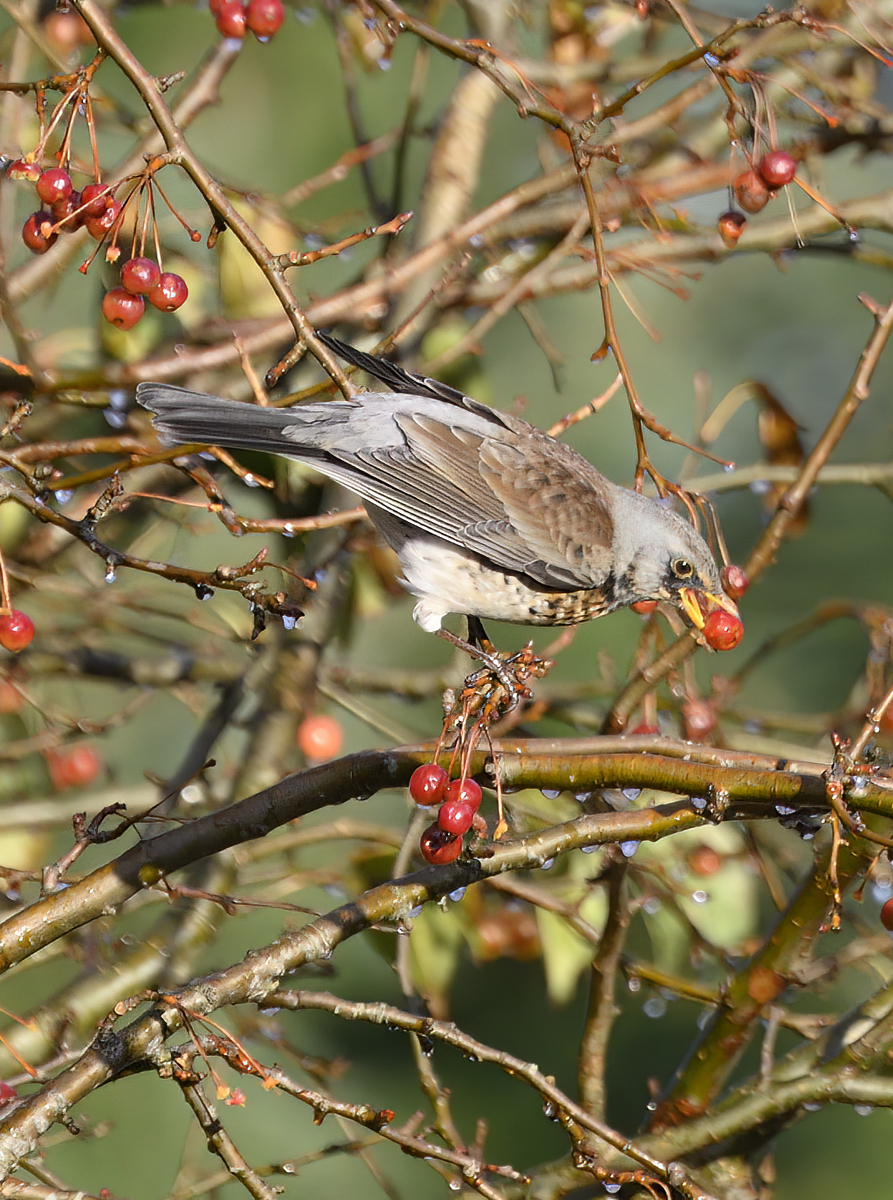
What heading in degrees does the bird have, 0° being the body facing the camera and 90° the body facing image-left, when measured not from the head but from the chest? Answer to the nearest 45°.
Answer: approximately 270°

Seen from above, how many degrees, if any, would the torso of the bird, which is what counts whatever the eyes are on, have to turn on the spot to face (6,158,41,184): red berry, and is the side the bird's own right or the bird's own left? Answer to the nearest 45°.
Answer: approximately 135° to the bird's own right
